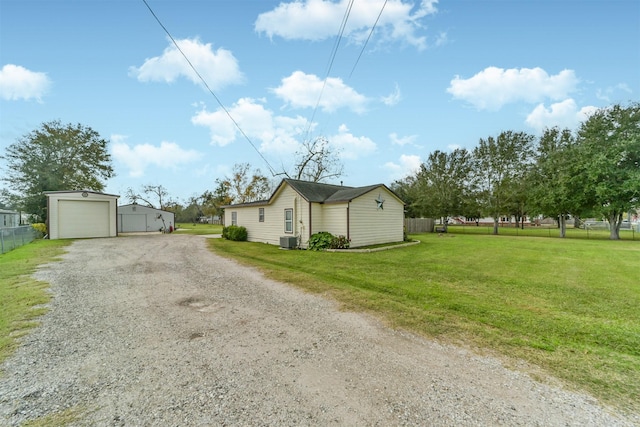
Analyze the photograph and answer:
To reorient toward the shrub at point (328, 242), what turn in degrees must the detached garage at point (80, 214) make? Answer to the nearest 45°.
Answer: approximately 45° to its left

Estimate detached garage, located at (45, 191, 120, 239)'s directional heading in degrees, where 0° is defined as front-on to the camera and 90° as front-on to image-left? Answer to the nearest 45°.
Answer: approximately 0°
